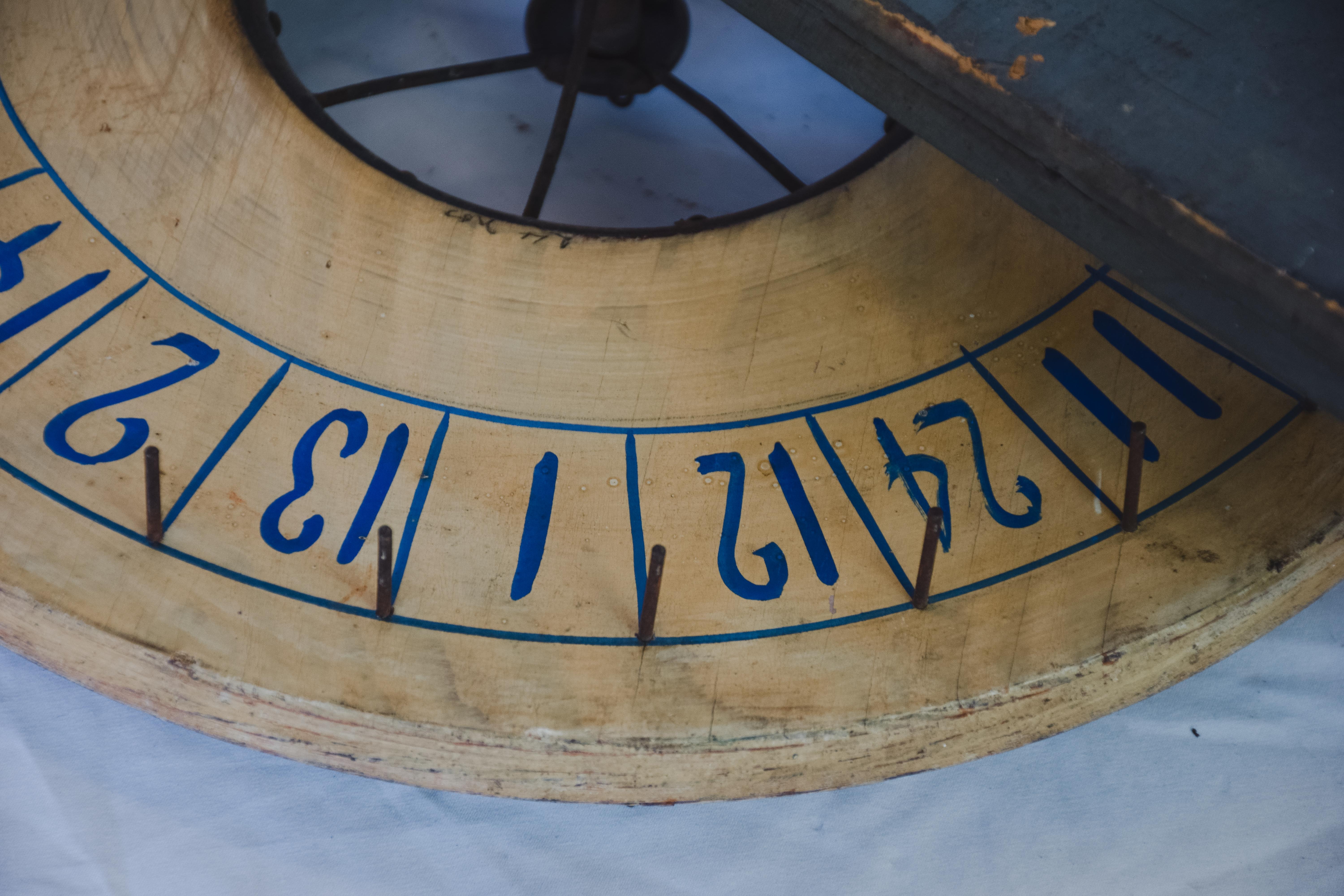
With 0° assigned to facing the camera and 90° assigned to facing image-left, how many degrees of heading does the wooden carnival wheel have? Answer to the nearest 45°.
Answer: approximately 0°
